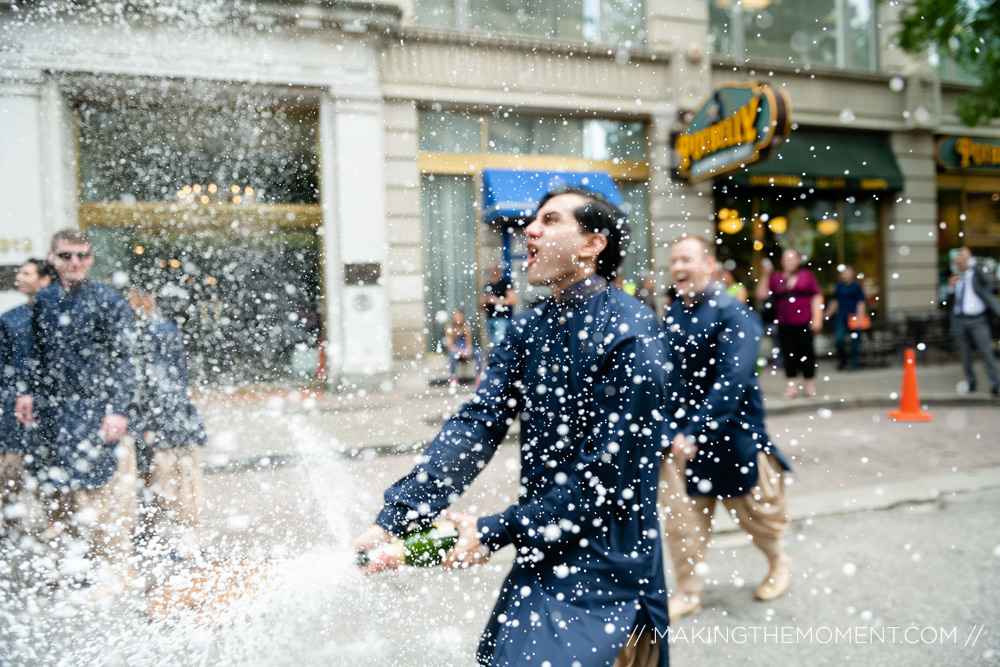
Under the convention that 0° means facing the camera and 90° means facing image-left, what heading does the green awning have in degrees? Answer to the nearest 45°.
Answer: approximately 0°

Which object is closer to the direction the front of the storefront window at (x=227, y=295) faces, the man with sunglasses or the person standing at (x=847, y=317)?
the man with sunglasses

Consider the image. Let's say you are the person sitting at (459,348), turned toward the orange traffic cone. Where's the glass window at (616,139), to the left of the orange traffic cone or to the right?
left

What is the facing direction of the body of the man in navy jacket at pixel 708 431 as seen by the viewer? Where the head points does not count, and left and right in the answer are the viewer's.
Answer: facing the viewer and to the left of the viewer

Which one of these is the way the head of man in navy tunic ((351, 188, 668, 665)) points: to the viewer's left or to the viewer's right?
to the viewer's left

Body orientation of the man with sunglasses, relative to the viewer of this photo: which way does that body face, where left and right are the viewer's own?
facing the viewer

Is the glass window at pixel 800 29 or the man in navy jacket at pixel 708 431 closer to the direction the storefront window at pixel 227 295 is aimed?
the man in navy jacket

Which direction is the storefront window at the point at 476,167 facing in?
toward the camera
